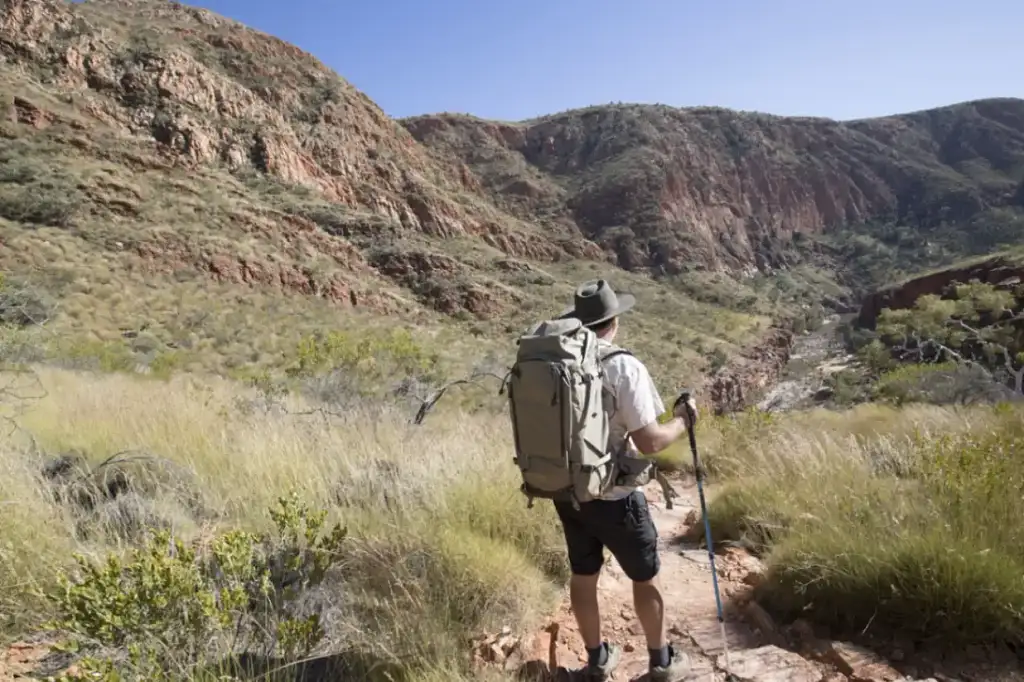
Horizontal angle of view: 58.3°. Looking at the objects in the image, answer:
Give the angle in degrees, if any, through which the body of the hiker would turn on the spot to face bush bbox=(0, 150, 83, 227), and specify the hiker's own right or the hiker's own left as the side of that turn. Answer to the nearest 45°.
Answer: approximately 90° to the hiker's own left

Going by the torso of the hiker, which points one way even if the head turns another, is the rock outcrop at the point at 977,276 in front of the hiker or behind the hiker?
in front

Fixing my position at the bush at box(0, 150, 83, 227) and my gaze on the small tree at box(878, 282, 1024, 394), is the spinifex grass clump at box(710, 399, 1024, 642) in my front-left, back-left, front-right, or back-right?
front-right

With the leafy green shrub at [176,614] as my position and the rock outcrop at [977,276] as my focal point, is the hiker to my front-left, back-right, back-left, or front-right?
front-right

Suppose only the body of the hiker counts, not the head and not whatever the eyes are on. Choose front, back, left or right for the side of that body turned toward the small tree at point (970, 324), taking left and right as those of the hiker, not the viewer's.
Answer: front

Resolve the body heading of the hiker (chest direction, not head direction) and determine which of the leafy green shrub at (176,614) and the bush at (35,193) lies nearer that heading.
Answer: the bush

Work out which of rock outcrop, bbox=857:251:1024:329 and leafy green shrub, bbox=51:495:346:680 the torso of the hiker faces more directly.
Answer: the rock outcrop

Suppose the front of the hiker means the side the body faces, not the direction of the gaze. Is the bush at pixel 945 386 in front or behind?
in front

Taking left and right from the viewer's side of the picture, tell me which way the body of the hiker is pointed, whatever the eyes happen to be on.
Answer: facing away from the viewer and to the right of the viewer

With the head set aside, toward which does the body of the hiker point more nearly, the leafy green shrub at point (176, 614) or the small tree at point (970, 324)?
the small tree
